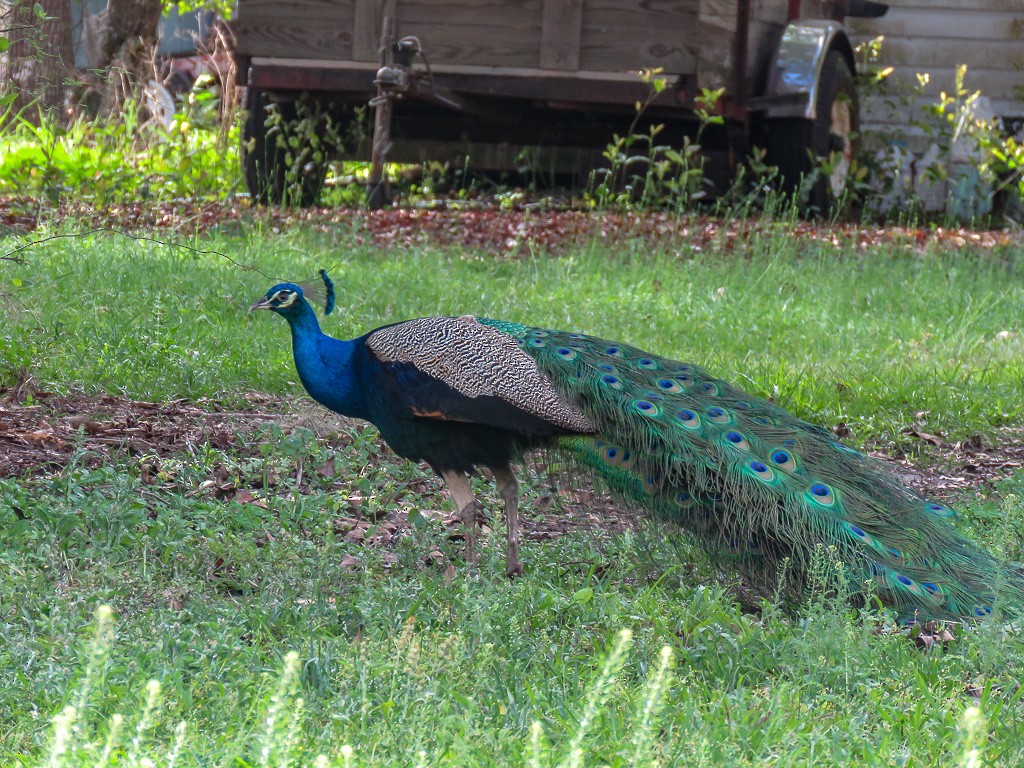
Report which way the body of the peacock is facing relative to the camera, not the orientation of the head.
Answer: to the viewer's left

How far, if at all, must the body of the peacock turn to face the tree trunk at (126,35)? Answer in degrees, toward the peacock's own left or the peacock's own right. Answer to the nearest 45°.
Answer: approximately 45° to the peacock's own right

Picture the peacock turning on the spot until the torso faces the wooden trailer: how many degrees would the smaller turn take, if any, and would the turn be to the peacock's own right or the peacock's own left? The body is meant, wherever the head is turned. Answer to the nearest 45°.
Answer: approximately 90° to the peacock's own right
